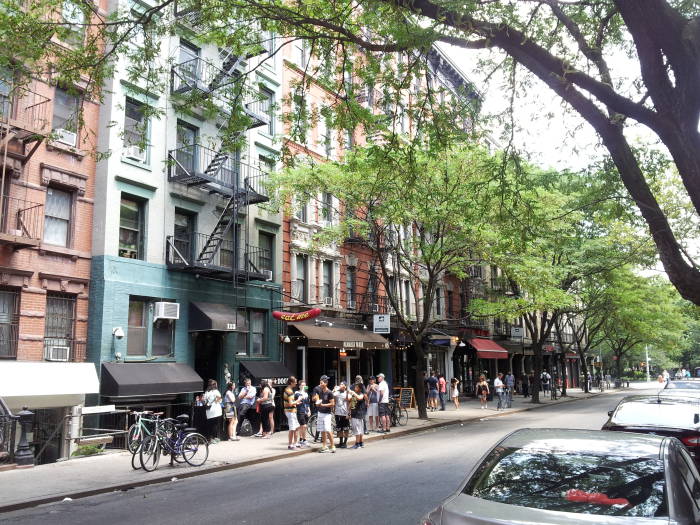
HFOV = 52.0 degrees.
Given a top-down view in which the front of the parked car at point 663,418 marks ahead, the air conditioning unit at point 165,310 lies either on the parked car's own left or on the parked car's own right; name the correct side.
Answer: on the parked car's own left

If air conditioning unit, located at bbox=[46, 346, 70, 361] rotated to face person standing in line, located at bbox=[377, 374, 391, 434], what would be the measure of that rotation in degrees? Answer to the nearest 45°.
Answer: approximately 45° to its left

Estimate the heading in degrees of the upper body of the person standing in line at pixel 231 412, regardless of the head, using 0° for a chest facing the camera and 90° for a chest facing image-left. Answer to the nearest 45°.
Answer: approximately 270°

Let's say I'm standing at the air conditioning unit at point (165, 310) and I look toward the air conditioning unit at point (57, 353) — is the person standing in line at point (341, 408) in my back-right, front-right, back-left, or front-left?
back-left

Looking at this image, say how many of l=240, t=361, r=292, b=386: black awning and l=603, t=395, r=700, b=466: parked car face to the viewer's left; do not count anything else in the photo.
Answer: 0

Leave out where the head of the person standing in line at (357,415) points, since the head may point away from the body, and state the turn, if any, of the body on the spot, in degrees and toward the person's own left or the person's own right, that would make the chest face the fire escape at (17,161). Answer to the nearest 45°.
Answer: approximately 45° to the person's own right

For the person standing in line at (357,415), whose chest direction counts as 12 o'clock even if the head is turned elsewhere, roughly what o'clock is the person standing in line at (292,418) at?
the person standing in line at (292,418) is roughly at 1 o'clock from the person standing in line at (357,415).

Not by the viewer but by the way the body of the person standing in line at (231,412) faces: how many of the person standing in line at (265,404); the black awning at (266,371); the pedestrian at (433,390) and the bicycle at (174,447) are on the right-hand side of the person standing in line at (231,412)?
1

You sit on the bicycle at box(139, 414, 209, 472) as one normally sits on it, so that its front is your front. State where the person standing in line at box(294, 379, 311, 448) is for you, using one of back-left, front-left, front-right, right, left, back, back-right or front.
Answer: back

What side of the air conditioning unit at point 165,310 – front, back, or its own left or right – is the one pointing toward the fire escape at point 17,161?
right

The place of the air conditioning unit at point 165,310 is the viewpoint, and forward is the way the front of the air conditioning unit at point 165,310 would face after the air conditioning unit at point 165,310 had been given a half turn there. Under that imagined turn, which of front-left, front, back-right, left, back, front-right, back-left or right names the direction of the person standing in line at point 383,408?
back-right

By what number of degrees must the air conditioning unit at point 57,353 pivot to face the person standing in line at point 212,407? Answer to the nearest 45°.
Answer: approximately 45° to its left

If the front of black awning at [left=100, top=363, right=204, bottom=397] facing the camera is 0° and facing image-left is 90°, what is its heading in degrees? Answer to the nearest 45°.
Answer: approximately 315°
